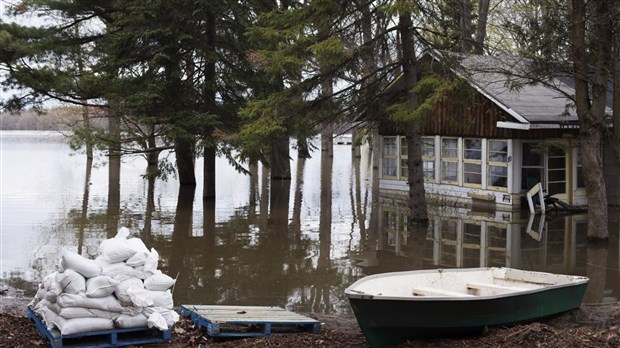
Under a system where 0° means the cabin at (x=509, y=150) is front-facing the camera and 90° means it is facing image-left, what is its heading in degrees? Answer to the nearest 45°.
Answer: approximately 45°

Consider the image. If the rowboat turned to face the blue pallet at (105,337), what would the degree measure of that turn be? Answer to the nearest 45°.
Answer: approximately 45° to its right

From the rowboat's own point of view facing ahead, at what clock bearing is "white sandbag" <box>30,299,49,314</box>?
The white sandbag is roughly at 1 o'clock from the rowboat.

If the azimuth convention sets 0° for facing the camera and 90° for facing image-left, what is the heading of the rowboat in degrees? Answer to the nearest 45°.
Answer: approximately 45°
